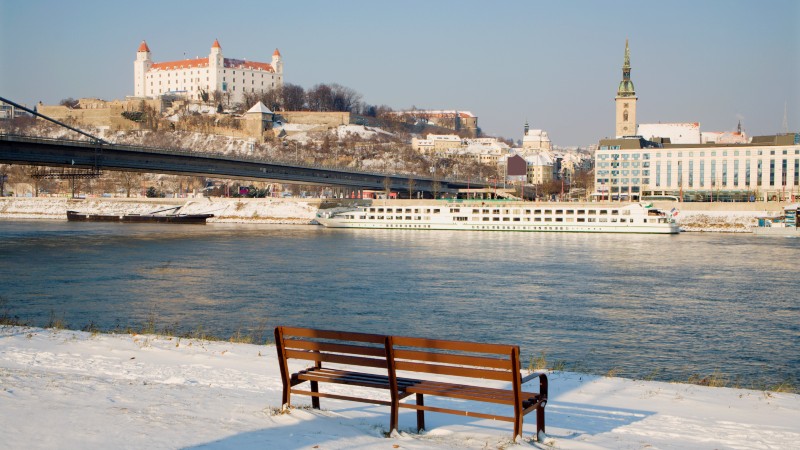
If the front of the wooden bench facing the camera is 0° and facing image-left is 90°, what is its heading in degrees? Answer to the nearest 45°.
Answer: approximately 225°
